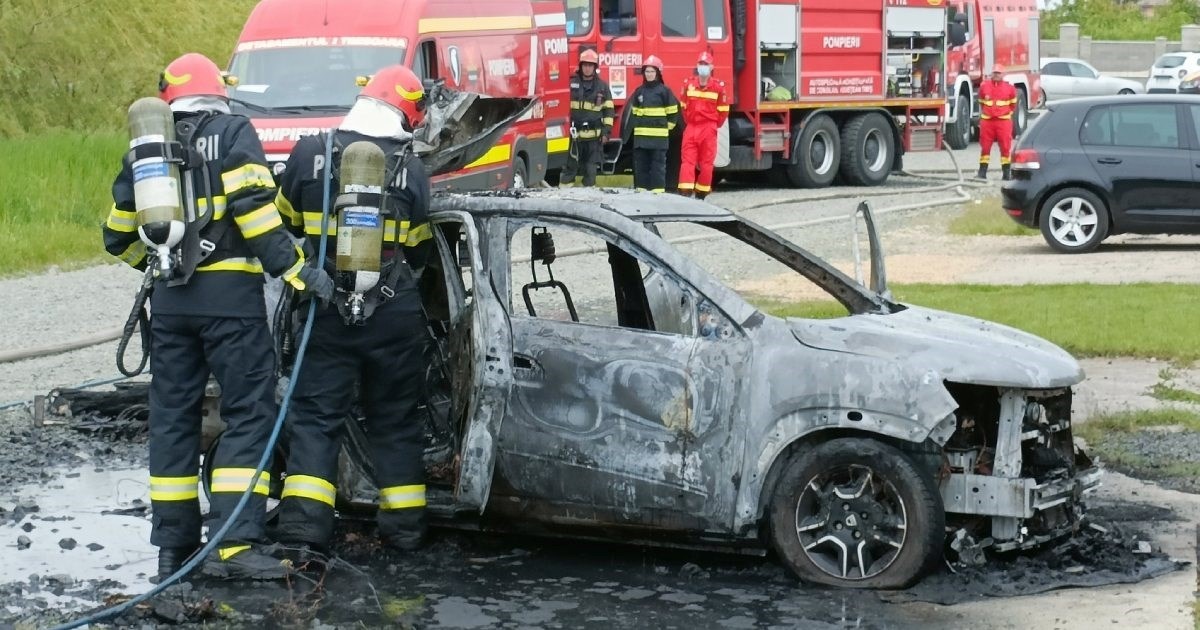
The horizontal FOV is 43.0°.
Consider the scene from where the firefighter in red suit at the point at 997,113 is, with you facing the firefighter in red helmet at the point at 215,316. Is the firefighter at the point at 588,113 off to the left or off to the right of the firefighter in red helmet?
right

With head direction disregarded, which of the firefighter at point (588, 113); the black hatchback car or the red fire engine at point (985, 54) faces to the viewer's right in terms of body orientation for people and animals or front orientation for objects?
the black hatchback car

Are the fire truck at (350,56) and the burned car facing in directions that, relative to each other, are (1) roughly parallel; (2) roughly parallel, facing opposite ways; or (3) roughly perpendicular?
roughly perpendicular

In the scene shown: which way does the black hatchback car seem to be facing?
to the viewer's right

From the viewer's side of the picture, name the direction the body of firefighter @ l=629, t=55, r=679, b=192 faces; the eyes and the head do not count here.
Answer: toward the camera

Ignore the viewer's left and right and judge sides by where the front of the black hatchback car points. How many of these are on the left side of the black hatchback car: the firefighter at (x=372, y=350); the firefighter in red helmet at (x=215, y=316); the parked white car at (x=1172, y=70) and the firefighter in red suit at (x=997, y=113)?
2

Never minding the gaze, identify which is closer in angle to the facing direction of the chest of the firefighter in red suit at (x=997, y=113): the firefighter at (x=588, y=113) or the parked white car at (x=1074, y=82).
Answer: the firefighter

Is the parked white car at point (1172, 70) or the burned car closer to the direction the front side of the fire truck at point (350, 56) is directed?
the burned car

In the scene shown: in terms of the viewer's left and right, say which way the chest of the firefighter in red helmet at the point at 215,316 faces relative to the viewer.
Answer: facing away from the viewer and to the right of the viewer

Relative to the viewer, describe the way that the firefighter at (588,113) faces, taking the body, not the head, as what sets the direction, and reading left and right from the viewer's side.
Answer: facing the viewer

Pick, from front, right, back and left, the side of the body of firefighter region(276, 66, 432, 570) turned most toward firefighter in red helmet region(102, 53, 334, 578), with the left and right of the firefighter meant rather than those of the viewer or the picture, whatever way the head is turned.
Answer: left

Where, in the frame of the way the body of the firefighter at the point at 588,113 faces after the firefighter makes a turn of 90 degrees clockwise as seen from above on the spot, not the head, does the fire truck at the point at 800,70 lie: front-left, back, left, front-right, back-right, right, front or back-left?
back-right

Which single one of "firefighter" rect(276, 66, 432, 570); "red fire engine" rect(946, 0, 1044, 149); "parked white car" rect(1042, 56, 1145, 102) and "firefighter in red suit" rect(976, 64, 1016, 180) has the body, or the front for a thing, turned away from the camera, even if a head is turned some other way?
the firefighter

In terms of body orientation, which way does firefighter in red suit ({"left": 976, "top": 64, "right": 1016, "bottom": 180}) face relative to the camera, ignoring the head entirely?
toward the camera

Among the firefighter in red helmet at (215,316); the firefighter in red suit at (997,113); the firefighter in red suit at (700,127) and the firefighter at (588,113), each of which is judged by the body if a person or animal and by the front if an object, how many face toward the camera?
3

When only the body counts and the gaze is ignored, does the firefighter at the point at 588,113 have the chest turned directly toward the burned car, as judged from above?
yes

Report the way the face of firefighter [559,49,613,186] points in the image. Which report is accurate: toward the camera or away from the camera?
toward the camera
